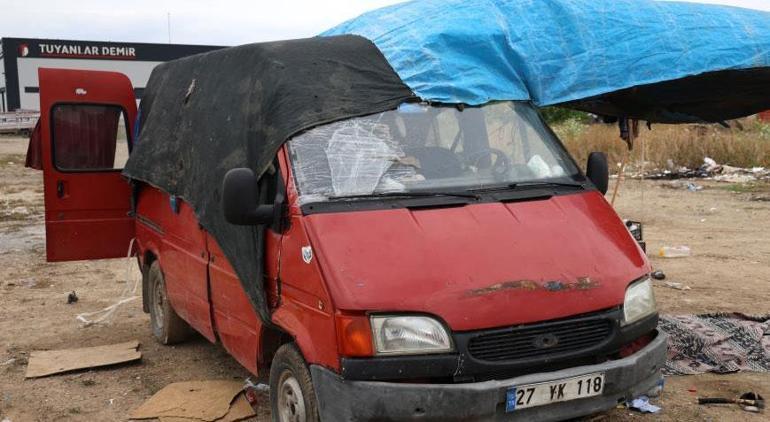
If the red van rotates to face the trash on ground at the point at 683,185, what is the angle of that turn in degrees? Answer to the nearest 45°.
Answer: approximately 90° to its left

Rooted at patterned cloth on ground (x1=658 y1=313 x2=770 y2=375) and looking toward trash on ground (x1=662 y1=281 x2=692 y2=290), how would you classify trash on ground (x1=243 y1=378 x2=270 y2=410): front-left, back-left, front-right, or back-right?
back-left

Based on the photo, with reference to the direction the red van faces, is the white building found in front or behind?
behind

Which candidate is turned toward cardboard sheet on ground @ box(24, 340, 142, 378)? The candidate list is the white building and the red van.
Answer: the white building

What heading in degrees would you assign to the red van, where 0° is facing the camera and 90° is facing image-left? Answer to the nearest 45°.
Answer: approximately 315°

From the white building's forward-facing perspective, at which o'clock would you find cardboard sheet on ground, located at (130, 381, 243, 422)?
The cardboard sheet on ground is roughly at 12 o'clock from the white building.

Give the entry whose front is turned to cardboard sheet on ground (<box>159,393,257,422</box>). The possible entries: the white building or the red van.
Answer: the white building
